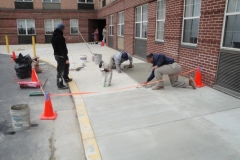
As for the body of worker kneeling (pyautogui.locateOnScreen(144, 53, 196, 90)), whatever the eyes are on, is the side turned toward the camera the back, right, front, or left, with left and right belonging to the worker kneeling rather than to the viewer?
left

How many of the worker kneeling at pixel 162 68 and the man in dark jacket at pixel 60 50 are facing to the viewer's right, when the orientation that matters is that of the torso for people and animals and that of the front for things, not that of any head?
1

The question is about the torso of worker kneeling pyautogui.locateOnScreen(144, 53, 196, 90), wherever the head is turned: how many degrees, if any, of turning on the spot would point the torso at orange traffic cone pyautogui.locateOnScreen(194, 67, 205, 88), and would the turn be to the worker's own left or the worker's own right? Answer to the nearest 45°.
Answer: approximately 135° to the worker's own right

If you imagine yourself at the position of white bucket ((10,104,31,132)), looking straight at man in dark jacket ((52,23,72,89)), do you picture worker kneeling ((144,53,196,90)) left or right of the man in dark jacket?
right

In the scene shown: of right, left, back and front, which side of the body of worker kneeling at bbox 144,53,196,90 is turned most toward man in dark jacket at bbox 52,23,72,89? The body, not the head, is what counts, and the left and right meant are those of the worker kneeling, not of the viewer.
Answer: front

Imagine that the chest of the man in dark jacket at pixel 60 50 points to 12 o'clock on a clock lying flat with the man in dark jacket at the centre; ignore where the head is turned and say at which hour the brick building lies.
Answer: The brick building is roughly at 12 o'clock from the man in dark jacket.

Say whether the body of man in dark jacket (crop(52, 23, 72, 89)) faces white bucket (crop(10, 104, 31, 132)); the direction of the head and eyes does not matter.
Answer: no

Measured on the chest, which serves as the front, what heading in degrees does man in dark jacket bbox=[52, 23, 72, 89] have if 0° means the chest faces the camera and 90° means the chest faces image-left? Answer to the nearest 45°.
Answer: approximately 270°

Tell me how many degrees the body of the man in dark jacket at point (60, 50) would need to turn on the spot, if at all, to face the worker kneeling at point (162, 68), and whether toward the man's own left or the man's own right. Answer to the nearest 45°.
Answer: approximately 45° to the man's own right

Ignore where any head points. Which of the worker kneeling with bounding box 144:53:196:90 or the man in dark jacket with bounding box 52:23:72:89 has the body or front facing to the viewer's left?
the worker kneeling

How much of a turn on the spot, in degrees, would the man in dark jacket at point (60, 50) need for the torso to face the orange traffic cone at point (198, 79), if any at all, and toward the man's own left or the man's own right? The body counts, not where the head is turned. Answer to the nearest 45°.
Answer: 0° — they already face it
